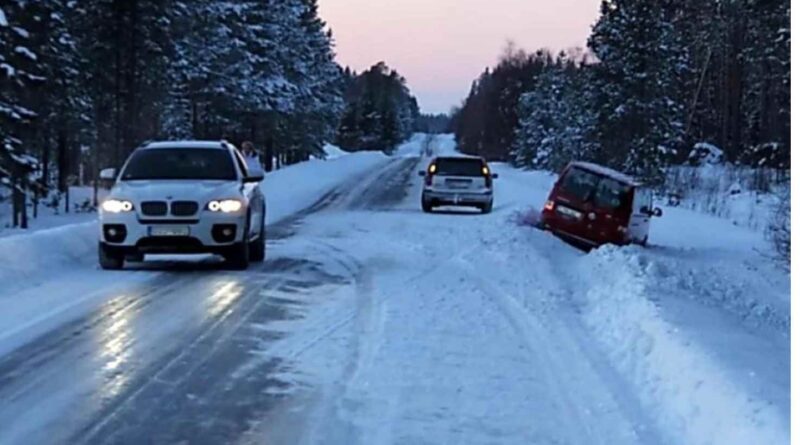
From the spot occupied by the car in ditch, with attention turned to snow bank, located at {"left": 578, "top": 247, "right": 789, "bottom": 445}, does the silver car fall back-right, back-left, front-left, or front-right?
back-right

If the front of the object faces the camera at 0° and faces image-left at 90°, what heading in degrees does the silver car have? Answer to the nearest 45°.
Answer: approximately 180°

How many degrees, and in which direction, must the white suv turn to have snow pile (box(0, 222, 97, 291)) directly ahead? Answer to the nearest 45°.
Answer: approximately 90° to its right

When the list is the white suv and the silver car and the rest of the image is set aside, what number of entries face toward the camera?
1

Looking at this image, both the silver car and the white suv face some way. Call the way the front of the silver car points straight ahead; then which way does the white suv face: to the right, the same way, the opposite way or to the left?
the opposite way

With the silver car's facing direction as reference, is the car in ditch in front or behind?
behind

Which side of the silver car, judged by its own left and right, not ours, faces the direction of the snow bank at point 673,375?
back

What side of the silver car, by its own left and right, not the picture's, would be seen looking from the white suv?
back

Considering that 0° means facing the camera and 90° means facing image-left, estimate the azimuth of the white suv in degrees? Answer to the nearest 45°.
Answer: approximately 0°
